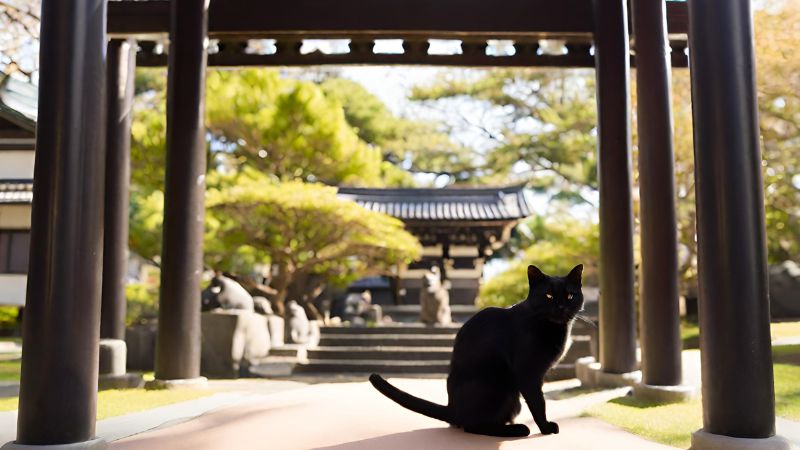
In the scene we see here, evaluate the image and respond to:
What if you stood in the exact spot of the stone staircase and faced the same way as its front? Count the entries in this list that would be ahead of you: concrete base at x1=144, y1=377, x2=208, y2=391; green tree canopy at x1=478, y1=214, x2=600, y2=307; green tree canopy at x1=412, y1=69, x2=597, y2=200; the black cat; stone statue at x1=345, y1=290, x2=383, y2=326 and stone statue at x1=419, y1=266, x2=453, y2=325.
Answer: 2

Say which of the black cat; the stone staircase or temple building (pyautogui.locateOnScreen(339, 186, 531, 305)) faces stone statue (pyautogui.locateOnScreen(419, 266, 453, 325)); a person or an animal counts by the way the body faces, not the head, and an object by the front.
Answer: the temple building

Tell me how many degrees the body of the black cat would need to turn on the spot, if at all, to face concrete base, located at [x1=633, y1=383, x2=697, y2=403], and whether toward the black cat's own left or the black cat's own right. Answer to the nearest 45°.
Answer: approximately 45° to the black cat's own left

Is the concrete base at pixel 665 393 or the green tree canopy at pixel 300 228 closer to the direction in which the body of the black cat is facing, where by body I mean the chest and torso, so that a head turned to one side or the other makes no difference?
the concrete base

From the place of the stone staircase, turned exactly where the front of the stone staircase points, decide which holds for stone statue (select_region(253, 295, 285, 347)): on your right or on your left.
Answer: on your right

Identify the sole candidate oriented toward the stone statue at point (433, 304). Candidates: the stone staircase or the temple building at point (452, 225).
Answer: the temple building

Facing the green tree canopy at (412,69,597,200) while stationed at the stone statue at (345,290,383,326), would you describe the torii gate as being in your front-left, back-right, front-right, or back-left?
back-right

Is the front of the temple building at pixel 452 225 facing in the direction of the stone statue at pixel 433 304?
yes

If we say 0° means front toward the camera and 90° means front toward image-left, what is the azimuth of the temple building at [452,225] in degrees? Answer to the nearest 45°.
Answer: approximately 0°
